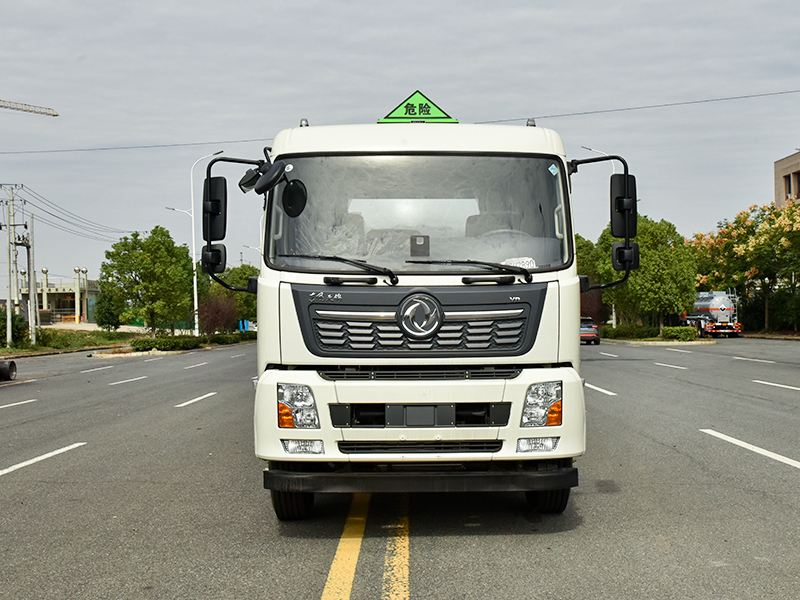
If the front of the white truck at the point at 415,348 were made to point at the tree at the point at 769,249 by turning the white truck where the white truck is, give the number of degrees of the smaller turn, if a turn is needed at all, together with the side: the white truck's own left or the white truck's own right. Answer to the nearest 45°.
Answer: approximately 135° to the white truck's own left

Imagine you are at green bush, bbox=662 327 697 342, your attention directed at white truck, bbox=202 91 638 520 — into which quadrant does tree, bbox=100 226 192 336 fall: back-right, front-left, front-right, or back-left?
front-right

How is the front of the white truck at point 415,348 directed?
toward the camera

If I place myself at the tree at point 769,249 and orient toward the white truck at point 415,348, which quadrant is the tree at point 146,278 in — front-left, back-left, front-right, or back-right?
front-right

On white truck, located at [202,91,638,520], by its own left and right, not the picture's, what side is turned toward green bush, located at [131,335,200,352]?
back

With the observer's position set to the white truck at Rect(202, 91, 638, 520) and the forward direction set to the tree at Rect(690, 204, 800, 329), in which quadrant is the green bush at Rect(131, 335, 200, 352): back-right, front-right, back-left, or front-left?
front-left

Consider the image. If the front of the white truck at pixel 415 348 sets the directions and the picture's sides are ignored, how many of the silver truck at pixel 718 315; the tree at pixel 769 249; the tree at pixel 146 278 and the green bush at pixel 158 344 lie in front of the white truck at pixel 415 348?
0
